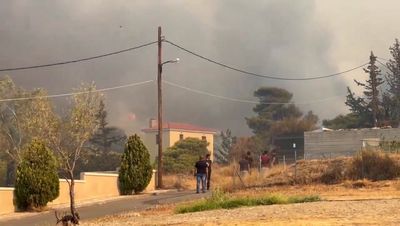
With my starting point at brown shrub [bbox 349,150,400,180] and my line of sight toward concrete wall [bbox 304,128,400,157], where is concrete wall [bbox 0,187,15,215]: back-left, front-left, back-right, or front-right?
back-left

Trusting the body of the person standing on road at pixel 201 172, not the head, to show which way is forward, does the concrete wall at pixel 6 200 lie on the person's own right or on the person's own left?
on the person's own left

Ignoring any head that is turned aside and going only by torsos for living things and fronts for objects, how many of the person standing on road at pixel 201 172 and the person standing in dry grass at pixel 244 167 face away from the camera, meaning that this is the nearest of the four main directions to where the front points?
2

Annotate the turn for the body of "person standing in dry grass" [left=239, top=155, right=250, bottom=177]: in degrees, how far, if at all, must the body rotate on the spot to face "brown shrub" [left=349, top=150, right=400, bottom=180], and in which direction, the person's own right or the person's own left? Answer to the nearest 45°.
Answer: approximately 135° to the person's own right

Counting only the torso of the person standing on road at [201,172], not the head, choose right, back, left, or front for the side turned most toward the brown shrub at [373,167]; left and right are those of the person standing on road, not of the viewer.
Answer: right

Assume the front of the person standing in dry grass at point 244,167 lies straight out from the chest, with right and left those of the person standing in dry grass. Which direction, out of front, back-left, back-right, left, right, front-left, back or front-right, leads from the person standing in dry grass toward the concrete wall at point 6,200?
back-left

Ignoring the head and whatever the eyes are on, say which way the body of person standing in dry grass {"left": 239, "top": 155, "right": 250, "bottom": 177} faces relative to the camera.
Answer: away from the camera

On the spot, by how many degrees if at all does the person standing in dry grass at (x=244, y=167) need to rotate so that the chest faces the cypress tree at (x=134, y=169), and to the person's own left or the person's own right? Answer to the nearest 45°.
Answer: approximately 135° to the person's own left

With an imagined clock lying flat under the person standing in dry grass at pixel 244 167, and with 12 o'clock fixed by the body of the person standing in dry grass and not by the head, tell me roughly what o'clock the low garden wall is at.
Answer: The low garden wall is roughly at 8 o'clock from the person standing in dry grass.

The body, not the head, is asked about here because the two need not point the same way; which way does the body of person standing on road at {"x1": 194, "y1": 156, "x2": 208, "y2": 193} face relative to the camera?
away from the camera
